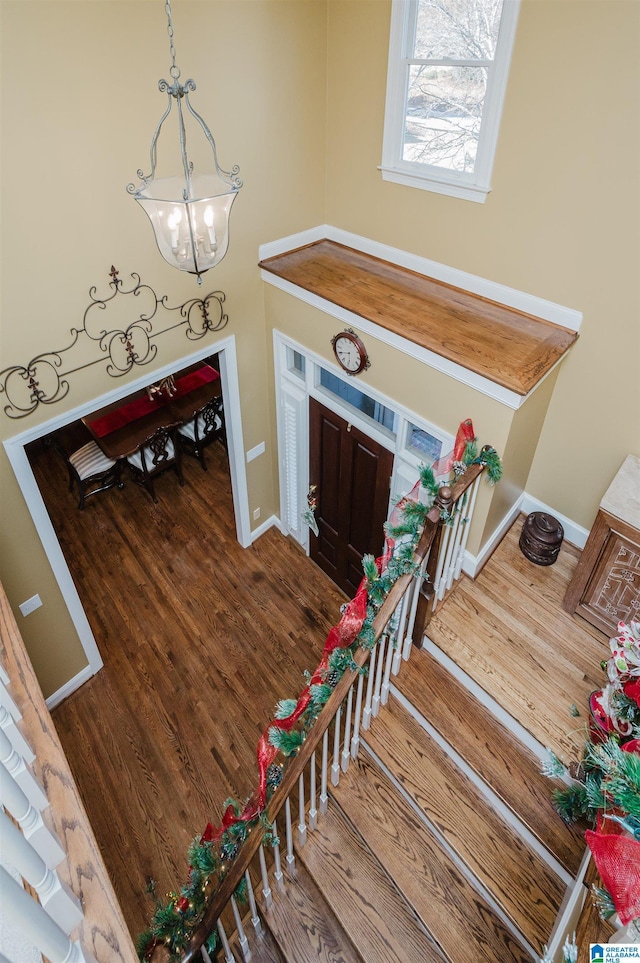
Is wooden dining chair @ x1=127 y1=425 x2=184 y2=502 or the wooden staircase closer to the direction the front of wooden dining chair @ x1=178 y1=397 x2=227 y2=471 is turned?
the wooden dining chair

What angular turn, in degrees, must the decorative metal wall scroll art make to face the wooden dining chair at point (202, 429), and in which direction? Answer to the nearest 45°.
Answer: approximately 135° to its left

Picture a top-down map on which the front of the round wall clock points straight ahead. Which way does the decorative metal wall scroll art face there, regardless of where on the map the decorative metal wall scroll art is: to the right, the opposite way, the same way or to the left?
to the left

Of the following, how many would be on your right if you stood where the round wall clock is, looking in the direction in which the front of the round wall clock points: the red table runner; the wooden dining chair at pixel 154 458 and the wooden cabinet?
2

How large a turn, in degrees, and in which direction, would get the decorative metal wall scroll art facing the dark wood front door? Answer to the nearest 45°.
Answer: approximately 45° to its left

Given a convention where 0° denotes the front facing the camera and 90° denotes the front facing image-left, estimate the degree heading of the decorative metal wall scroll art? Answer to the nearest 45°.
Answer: approximately 315°

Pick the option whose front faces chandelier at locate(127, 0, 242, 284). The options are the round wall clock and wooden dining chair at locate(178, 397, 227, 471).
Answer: the round wall clock

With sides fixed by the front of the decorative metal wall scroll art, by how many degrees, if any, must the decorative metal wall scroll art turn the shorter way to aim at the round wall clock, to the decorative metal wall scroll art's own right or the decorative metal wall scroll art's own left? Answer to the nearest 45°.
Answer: approximately 45° to the decorative metal wall scroll art's own left

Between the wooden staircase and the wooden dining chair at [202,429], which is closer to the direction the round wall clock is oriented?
the wooden staircase

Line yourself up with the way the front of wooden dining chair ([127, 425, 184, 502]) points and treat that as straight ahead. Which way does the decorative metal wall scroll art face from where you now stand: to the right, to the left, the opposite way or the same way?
the opposite way

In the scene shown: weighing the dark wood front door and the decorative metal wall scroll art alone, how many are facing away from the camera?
0

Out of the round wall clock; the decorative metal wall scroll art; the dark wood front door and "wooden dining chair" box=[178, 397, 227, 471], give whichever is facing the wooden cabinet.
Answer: the decorative metal wall scroll art

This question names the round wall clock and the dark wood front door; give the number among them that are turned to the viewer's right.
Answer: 0
